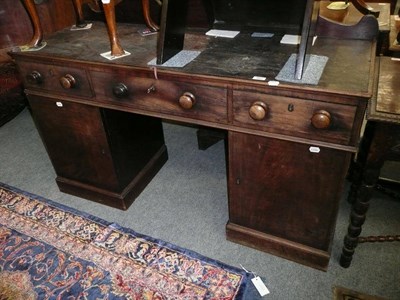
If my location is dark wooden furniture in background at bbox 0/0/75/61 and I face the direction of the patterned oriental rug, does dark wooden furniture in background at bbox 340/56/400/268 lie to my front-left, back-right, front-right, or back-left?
front-left

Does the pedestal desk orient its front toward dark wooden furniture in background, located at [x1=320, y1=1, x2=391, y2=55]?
no

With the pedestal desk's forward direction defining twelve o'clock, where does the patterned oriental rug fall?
The patterned oriental rug is roughly at 1 o'clock from the pedestal desk.

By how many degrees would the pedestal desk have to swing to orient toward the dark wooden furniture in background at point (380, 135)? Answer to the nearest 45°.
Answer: approximately 90° to its left

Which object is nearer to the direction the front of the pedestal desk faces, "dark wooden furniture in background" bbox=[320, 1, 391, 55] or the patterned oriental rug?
the patterned oriental rug

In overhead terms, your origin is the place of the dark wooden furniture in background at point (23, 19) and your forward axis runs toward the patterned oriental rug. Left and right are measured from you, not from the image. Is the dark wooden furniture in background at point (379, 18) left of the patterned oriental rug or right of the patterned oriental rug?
left

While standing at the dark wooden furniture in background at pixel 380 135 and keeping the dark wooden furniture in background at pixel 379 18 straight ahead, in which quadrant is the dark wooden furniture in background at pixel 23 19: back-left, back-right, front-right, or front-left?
front-left

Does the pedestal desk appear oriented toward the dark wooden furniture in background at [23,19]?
no

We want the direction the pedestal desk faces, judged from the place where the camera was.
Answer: facing the viewer and to the left of the viewer

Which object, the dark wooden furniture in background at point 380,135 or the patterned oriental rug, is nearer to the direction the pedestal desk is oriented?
the patterned oriental rug
